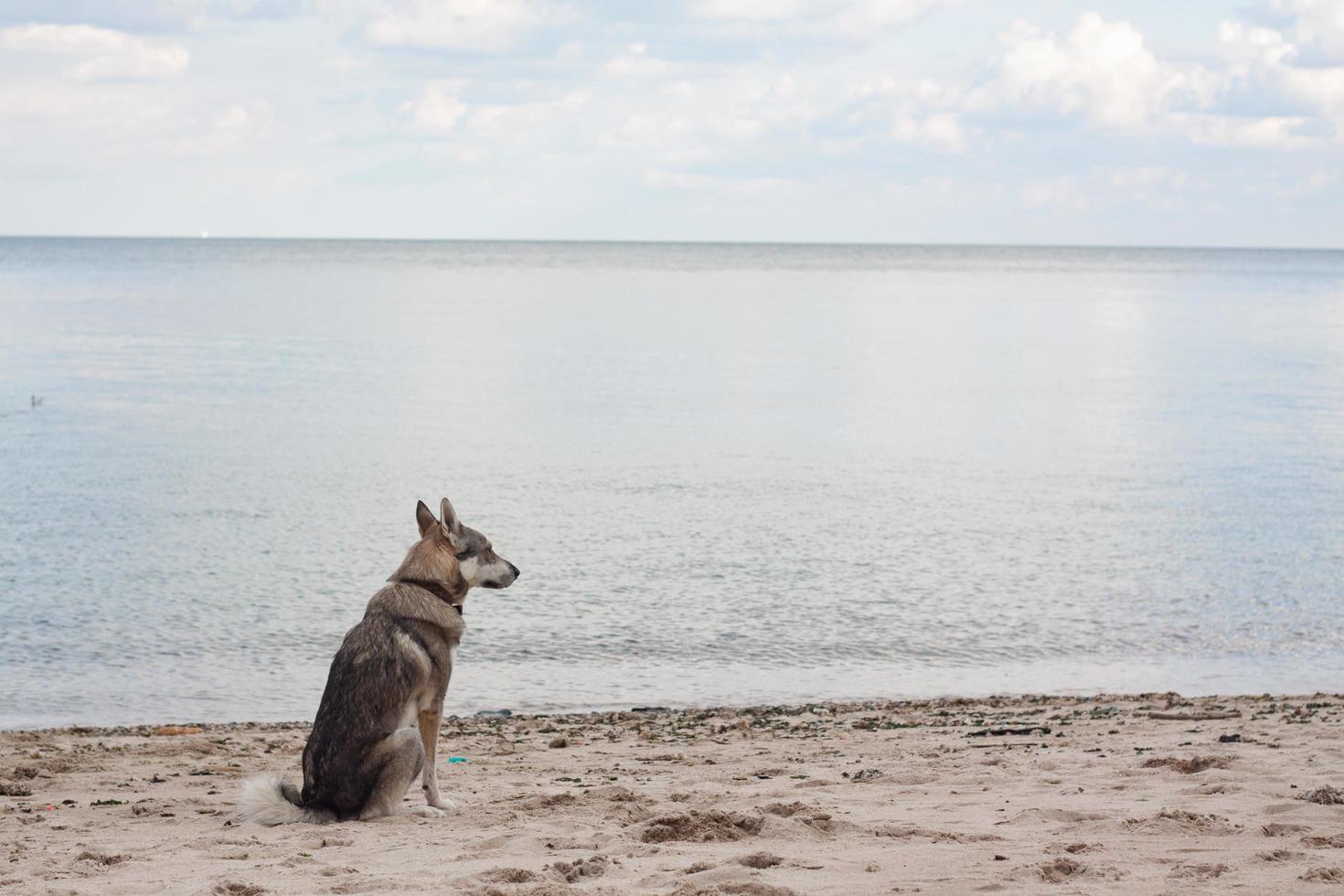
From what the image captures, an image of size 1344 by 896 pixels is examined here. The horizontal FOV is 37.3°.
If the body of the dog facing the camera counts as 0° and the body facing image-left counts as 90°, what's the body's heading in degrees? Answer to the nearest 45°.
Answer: approximately 225°
